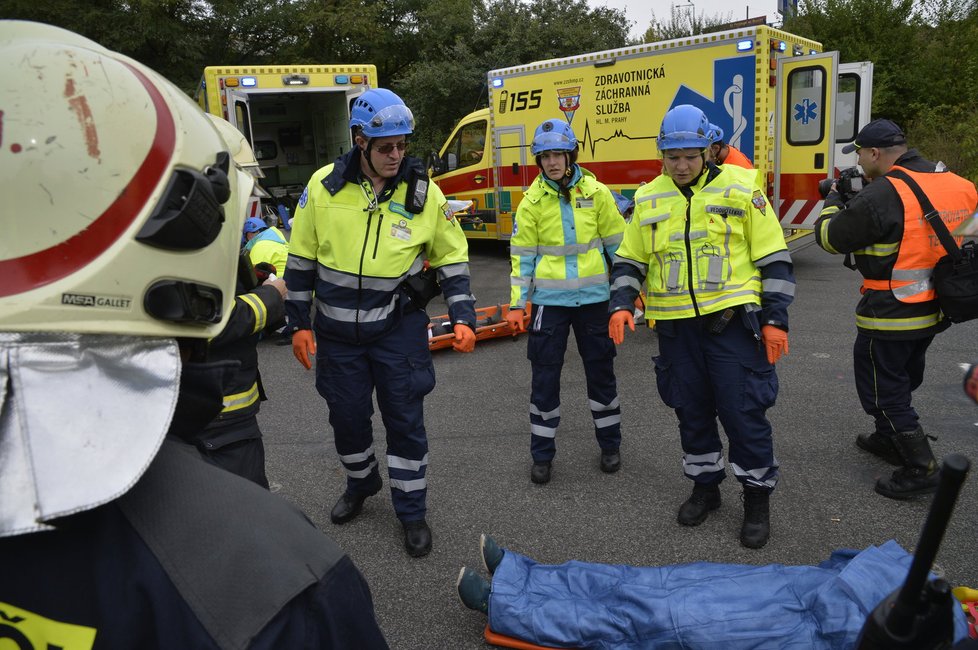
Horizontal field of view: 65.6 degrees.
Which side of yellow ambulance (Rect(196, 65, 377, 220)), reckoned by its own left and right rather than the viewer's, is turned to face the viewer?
back

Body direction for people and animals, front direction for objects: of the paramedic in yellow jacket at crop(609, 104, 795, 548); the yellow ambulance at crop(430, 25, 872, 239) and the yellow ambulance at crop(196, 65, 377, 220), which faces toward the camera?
the paramedic in yellow jacket

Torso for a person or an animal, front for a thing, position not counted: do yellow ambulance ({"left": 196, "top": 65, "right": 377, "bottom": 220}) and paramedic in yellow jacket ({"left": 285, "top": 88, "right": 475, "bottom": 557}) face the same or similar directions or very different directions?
very different directions

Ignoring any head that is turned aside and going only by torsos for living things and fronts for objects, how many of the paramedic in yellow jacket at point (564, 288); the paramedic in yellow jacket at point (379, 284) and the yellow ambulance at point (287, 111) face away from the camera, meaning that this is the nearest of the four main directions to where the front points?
1

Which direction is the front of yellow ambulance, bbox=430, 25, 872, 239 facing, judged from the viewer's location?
facing away from the viewer and to the left of the viewer

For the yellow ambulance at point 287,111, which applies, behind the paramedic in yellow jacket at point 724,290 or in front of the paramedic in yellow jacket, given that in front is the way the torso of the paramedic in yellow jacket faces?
behind

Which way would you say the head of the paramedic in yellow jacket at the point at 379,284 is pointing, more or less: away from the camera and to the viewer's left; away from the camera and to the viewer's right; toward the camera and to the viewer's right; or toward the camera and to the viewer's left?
toward the camera and to the viewer's right

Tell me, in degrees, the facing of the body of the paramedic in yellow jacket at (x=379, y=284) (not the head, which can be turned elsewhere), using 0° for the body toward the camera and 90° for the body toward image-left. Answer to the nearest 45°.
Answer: approximately 0°

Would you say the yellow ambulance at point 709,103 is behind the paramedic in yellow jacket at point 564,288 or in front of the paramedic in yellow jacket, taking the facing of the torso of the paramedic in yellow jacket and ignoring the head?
behind

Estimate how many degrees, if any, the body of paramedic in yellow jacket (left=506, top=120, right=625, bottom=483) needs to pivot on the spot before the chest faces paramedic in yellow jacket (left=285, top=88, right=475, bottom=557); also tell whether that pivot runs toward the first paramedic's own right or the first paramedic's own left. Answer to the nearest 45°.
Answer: approximately 45° to the first paramedic's own right

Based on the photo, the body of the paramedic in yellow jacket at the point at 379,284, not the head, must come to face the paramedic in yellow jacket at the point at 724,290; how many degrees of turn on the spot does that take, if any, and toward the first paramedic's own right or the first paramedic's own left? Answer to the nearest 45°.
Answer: approximately 90° to the first paramedic's own left
